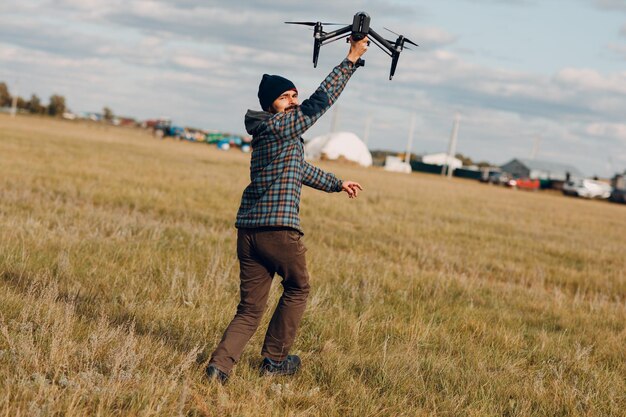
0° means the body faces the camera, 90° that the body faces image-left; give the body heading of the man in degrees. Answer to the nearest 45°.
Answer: approximately 225°
